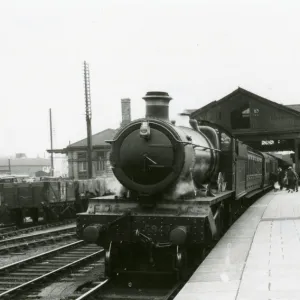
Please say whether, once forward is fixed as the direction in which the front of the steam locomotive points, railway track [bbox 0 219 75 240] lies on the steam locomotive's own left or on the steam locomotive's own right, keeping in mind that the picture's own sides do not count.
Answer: on the steam locomotive's own right

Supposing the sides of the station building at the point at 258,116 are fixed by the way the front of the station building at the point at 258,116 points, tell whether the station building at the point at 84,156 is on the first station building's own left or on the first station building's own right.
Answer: on the first station building's own right

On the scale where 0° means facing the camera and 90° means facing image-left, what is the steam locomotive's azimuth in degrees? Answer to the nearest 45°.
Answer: approximately 45°

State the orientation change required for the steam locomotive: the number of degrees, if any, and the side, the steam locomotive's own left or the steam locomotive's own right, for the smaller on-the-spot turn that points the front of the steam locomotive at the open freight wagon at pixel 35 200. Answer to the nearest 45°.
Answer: approximately 90° to the steam locomotive's own right

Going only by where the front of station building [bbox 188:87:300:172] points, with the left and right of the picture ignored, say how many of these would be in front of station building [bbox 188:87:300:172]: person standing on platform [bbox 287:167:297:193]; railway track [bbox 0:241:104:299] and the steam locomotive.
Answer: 3

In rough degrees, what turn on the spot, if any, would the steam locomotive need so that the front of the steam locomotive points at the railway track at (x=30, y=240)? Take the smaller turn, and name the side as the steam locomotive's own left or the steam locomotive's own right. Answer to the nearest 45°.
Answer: approximately 90° to the steam locomotive's own right

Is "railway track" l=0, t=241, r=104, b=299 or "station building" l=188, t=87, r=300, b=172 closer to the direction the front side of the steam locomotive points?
the railway track

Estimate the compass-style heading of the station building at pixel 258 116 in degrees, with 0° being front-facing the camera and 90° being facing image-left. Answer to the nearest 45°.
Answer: approximately 0°

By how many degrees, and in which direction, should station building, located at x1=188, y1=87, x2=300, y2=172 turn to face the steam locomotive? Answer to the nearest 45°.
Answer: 0° — it already faces it
